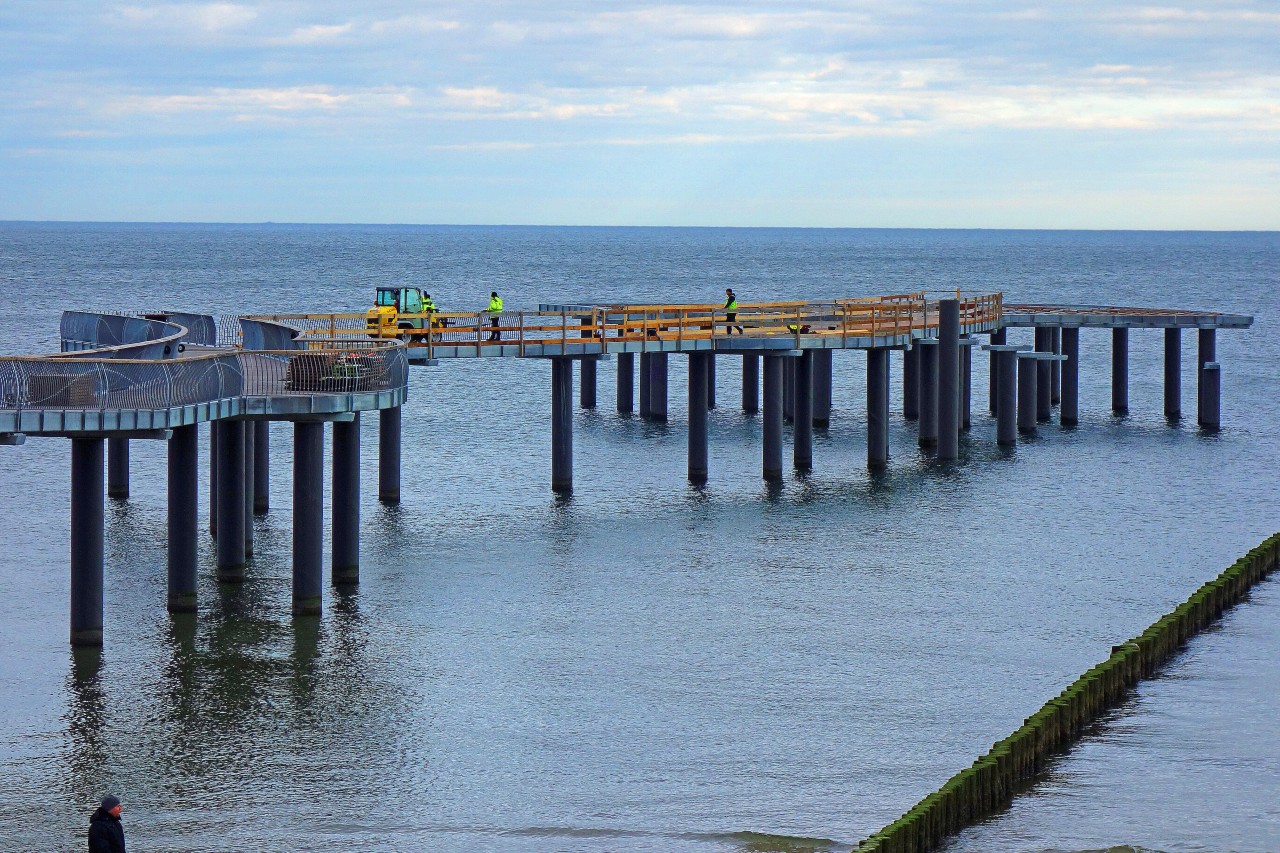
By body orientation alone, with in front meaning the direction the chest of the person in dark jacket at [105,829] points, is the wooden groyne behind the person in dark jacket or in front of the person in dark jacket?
in front
